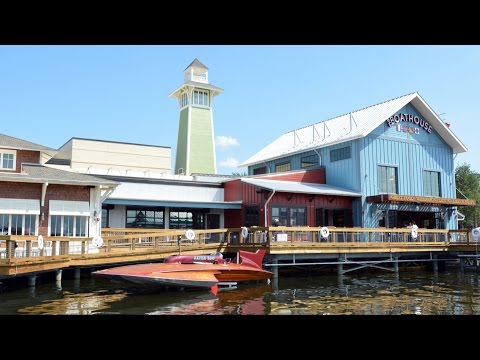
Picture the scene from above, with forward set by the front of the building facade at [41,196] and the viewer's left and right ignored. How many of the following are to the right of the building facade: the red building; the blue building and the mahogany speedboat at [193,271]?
0

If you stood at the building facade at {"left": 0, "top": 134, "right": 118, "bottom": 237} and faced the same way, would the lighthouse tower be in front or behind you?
behind

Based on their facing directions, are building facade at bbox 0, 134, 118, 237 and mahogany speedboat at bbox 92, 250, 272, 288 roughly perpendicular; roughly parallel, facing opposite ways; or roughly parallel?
roughly perpendicular

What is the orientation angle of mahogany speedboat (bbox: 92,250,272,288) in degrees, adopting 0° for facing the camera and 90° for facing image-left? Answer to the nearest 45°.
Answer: approximately 90°

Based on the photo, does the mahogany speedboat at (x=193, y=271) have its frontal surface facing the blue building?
no

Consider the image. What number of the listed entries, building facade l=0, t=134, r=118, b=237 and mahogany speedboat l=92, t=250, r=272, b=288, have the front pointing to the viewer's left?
1

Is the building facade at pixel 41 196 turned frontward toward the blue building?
no

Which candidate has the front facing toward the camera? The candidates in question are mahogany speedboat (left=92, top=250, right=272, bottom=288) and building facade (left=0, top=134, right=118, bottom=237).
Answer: the building facade

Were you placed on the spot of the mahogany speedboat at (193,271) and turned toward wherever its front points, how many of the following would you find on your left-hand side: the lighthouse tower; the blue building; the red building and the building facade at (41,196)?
0

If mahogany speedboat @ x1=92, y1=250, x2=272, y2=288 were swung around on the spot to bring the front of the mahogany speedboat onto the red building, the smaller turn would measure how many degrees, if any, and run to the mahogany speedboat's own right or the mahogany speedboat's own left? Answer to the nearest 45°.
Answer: approximately 135° to the mahogany speedboat's own right

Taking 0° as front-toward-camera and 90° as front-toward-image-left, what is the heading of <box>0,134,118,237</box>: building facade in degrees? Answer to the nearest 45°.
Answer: approximately 0°

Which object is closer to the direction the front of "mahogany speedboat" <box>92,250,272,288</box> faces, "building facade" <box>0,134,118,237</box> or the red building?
the building facade

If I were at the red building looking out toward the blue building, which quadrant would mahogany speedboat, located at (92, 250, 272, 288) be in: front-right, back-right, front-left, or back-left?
back-right
